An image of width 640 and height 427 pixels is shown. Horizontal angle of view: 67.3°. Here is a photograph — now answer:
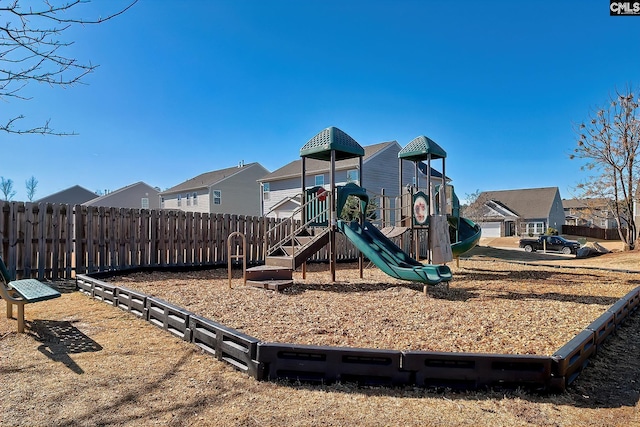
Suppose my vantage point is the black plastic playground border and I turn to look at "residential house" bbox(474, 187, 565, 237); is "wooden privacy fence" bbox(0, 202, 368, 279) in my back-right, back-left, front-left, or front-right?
front-left

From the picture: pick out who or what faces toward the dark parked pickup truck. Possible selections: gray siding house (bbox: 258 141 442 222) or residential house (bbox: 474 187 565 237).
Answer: the residential house

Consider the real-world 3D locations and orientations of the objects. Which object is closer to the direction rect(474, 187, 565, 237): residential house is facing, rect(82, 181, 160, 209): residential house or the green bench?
the green bench

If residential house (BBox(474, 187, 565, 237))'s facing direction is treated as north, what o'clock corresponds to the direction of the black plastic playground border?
The black plastic playground border is roughly at 12 o'clock from the residential house.

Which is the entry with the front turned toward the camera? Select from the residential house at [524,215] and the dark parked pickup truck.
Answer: the residential house

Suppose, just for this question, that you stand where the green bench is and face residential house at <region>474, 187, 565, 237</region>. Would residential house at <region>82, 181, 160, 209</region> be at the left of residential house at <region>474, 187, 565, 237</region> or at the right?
left

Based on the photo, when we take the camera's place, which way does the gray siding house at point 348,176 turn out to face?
facing the viewer and to the left of the viewer

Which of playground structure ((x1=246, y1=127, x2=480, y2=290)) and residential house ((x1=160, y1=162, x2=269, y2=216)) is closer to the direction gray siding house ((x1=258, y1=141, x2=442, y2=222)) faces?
the playground structure

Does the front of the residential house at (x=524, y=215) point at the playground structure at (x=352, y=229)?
yes

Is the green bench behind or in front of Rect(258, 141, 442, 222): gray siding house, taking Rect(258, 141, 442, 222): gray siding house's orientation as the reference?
in front

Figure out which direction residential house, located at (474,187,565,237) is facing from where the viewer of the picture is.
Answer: facing the viewer
